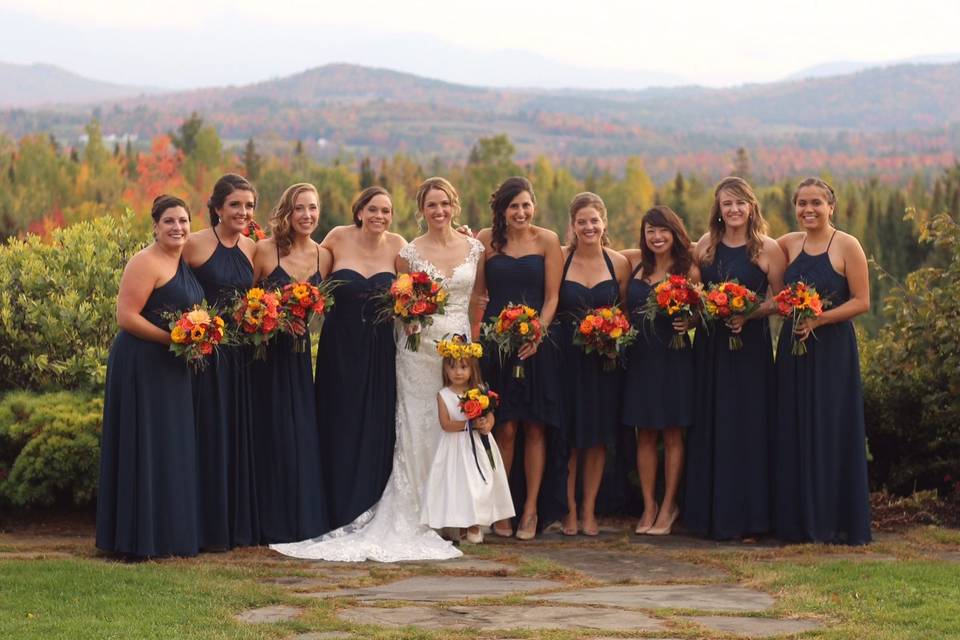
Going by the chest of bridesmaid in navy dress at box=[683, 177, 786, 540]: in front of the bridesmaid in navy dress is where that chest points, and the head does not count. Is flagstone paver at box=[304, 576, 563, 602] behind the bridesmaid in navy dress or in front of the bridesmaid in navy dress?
in front

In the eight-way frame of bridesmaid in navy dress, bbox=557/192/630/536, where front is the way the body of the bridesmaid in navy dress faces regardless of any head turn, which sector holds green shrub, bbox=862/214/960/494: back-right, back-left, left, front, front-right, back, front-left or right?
back-left

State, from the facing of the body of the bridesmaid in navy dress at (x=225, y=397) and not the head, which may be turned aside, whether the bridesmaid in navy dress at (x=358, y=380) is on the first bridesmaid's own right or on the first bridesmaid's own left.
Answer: on the first bridesmaid's own left

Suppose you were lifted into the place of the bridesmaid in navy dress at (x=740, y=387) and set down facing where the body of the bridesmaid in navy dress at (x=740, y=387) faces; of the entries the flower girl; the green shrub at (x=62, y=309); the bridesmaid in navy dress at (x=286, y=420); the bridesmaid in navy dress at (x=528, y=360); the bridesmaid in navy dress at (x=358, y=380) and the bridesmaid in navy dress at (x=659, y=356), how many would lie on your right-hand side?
6

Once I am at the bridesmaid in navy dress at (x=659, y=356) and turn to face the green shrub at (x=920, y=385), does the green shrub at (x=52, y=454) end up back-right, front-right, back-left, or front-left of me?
back-left

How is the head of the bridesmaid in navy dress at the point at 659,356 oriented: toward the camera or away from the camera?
toward the camera

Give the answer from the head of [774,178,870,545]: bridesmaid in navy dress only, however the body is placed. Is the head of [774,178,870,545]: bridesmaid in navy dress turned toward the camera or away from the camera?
toward the camera

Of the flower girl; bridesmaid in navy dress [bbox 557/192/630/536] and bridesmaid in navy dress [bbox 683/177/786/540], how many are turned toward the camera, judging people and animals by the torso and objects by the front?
3

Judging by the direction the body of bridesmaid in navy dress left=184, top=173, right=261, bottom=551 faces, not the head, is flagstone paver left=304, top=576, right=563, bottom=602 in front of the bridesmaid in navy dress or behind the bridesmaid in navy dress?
in front

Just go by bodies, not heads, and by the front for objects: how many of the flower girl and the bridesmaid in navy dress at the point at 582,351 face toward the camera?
2

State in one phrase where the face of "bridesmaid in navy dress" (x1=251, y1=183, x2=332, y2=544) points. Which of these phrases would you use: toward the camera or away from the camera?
toward the camera

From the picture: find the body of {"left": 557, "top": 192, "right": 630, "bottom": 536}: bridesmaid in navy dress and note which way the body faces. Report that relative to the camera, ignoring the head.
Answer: toward the camera

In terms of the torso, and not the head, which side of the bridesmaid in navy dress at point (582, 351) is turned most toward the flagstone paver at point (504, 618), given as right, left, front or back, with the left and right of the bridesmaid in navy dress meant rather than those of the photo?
front

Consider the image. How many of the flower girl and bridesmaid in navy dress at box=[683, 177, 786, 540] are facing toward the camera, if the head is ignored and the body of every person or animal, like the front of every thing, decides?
2

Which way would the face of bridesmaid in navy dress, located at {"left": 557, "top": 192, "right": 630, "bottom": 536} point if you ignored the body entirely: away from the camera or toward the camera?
toward the camera

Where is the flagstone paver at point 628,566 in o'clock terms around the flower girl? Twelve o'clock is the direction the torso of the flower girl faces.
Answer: The flagstone paver is roughly at 10 o'clock from the flower girl.

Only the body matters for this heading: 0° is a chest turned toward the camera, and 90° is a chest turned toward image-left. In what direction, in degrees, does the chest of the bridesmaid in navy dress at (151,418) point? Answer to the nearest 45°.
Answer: approximately 315°

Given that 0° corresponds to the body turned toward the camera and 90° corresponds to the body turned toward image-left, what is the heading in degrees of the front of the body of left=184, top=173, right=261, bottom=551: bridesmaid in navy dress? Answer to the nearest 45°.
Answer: approximately 315°
